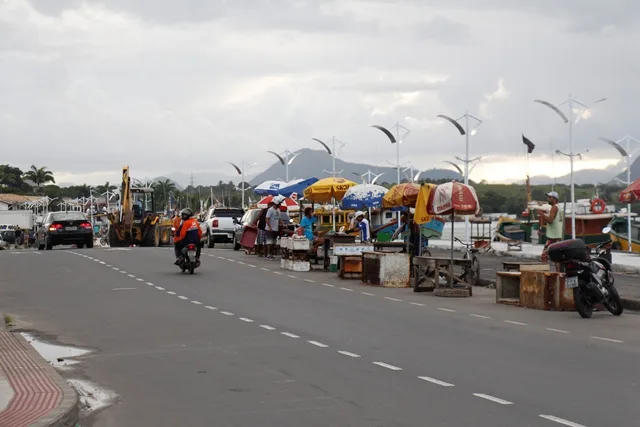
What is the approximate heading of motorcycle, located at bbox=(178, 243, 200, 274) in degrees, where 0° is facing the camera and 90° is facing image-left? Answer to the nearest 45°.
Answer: approximately 180°

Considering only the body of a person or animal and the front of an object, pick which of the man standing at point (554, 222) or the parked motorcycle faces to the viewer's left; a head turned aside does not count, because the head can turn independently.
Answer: the man standing

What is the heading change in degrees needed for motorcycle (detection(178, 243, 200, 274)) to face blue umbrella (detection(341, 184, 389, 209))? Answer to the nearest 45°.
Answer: approximately 90° to its right

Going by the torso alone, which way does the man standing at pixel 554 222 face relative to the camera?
to the viewer's left

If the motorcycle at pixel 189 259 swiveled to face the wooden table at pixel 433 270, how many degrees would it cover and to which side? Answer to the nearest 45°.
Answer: approximately 135° to its right

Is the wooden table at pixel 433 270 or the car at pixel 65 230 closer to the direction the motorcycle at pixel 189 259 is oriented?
the car
